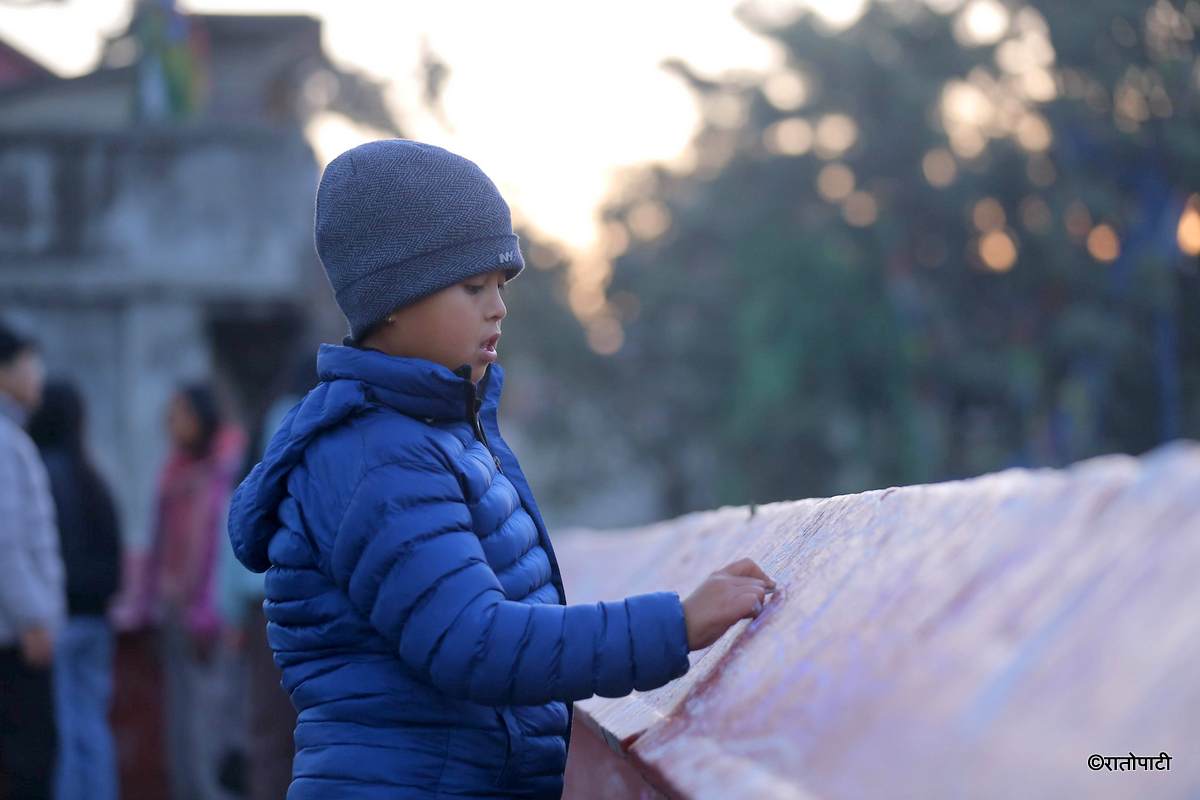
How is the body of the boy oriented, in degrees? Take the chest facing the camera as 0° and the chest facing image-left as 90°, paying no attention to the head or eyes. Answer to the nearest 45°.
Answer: approximately 270°

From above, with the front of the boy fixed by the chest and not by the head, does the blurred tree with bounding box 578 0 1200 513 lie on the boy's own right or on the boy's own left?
on the boy's own left

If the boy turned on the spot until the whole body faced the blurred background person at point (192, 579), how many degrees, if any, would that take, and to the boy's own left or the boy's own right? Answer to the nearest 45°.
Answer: approximately 90° to the boy's own left

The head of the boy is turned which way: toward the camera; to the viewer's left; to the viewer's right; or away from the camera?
to the viewer's right

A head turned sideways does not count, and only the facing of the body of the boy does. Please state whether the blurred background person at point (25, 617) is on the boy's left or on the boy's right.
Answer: on the boy's left

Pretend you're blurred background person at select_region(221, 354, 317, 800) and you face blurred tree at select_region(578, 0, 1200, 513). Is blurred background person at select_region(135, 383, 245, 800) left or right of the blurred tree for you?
left

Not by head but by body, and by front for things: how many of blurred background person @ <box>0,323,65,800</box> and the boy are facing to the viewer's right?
2

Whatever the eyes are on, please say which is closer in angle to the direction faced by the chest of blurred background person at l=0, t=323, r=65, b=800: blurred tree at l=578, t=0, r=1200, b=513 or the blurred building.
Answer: the blurred tree

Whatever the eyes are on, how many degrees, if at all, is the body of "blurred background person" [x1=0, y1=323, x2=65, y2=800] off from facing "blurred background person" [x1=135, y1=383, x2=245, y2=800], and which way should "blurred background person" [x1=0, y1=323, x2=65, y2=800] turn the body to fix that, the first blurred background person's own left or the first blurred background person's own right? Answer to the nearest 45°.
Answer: approximately 90° to the first blurred background person's own left

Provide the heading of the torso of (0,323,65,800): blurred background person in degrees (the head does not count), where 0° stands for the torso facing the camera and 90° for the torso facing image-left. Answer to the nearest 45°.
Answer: approximately 270°

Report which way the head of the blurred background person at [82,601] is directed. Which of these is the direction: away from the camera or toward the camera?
away from the camera

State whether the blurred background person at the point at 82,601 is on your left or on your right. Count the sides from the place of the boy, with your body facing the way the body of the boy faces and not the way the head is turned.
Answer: on your left
